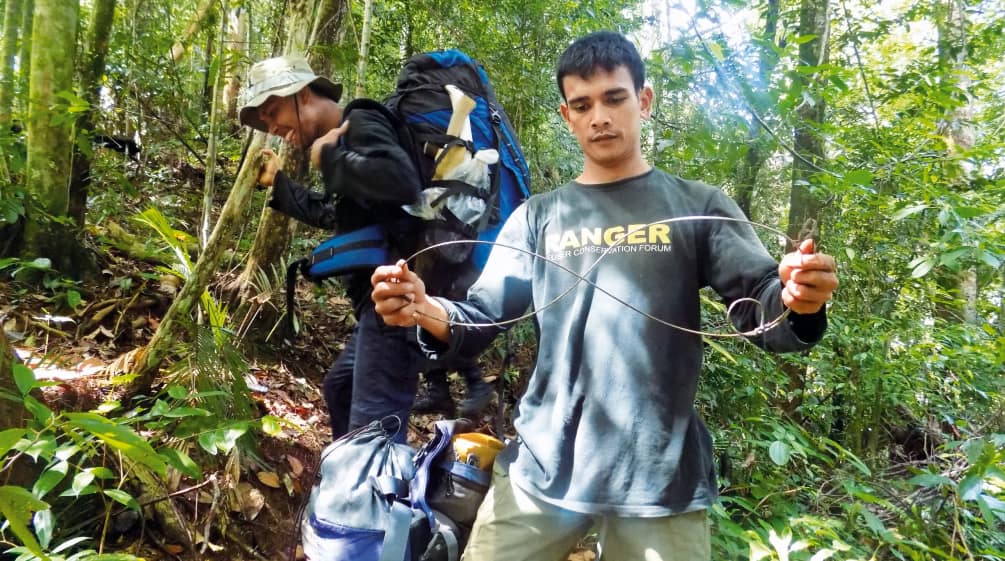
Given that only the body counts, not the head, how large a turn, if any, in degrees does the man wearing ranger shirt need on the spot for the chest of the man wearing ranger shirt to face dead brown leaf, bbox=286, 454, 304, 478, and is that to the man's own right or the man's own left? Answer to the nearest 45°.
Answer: approximately 135° to the man's own right

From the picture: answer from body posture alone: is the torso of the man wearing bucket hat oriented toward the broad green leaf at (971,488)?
no

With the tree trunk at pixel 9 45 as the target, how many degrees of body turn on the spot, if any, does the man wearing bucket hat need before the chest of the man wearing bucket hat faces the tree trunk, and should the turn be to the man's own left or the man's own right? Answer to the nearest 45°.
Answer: approximately 45° to the man's own right

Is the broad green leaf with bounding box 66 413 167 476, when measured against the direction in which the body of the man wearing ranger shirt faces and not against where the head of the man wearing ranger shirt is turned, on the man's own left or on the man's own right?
on the man's own right

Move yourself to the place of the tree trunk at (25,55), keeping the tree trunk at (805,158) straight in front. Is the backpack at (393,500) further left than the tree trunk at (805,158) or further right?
right

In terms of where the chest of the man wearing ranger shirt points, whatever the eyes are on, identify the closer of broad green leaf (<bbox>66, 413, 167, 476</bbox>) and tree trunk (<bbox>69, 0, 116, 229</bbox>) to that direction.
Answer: the broad green leaf

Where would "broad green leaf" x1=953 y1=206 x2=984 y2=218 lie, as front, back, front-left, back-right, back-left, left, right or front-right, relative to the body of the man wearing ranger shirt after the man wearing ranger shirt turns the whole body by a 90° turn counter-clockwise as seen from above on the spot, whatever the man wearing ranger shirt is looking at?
front-left

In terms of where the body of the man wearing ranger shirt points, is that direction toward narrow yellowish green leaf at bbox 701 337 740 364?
no

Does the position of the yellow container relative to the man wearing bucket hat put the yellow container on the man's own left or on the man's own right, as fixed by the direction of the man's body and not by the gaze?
on the man's own left

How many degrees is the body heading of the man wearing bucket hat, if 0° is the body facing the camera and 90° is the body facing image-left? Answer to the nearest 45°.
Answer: approximately 90°

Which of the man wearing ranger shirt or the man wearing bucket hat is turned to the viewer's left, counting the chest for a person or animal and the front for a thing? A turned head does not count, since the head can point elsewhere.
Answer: the man wearing bucket hat

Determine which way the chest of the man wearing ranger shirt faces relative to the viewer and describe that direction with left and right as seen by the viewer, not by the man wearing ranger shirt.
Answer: facing the viewer

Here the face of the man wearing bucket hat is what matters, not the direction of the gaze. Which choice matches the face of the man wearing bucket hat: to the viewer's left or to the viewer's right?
to the viewer's left

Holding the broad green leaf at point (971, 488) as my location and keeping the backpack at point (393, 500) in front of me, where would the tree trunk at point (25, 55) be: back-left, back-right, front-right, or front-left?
front-right

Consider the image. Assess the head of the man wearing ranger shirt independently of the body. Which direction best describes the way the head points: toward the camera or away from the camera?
toward the camera

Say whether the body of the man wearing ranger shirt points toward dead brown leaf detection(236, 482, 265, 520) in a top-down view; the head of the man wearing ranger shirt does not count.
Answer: no

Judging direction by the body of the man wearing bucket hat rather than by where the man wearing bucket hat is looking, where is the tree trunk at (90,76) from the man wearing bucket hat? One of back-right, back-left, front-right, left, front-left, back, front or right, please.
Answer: front-right
